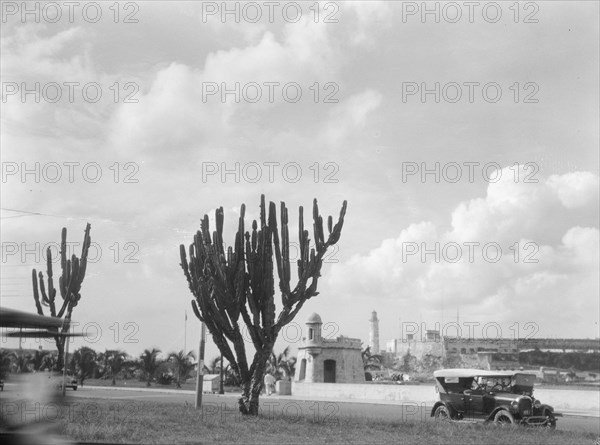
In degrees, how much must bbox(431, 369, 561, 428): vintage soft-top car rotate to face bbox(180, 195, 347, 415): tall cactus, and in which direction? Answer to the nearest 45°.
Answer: approximately 135° to its right

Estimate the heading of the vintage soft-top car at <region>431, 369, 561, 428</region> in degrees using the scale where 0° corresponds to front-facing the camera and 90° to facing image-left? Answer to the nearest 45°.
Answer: approximately 315°

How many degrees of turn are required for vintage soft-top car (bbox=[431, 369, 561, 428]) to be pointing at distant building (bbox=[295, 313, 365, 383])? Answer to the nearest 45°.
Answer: approximately 135° to its left

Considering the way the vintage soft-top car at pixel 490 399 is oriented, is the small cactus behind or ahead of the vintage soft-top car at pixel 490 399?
behind
